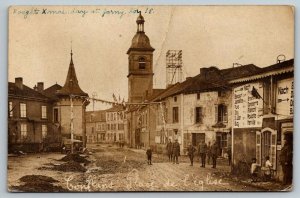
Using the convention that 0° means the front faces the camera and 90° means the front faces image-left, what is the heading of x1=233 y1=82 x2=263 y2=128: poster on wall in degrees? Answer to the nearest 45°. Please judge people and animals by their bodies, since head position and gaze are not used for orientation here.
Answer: approximately 45°
